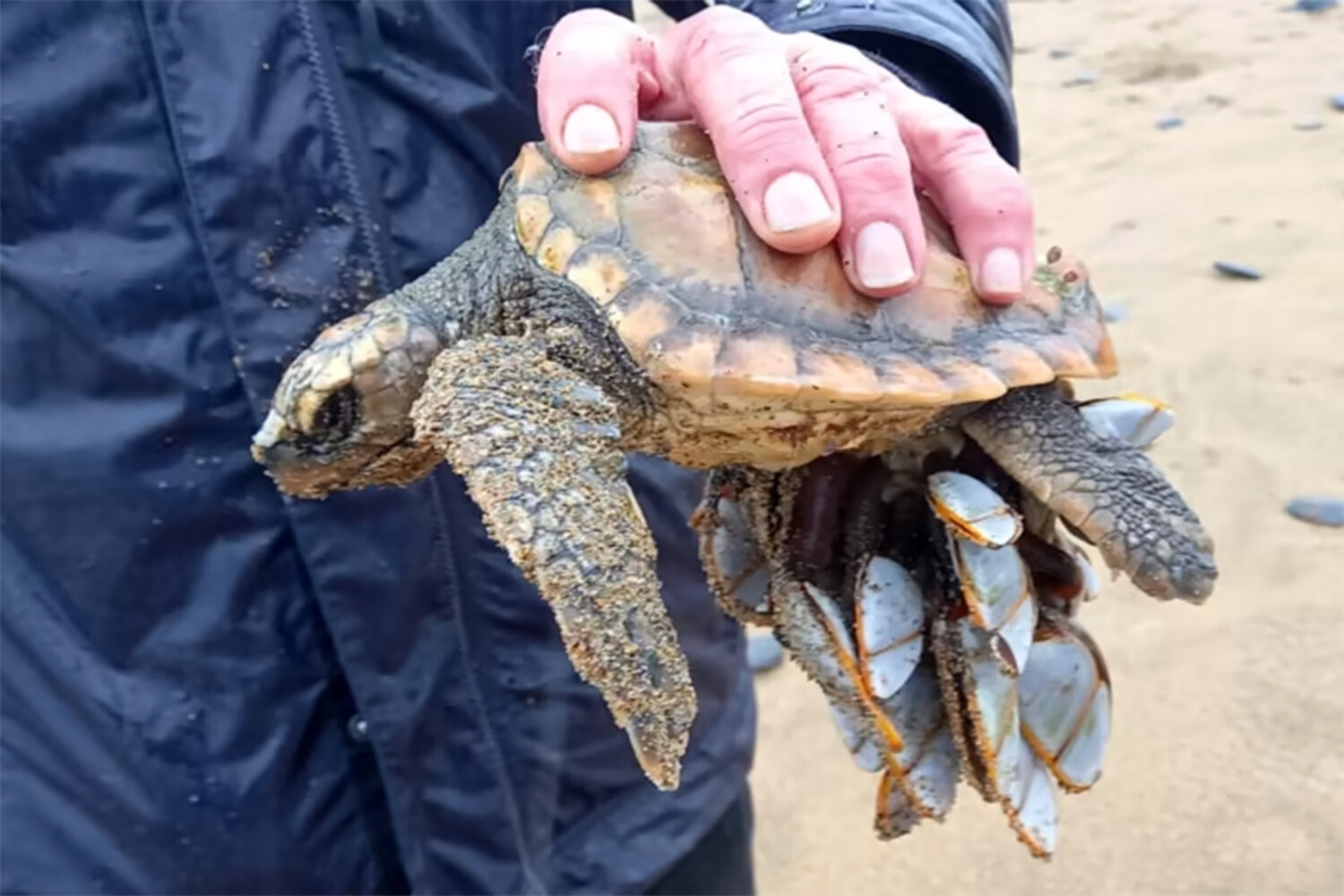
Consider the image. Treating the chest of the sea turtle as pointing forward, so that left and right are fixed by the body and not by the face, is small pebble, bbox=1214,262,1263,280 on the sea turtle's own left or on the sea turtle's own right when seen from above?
on the sea turtle's own right

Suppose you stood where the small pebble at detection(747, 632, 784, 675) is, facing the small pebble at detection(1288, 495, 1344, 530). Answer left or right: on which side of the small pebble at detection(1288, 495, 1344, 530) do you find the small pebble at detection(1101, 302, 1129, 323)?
left

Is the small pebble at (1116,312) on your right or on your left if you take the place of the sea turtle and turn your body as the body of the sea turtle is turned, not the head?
on your right

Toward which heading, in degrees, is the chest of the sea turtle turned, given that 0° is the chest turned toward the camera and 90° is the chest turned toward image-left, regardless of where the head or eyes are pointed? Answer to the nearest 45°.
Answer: approximately 90°

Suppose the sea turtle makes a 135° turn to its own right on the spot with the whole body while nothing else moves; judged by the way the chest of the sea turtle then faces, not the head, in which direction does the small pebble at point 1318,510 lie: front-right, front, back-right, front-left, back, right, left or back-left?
front
